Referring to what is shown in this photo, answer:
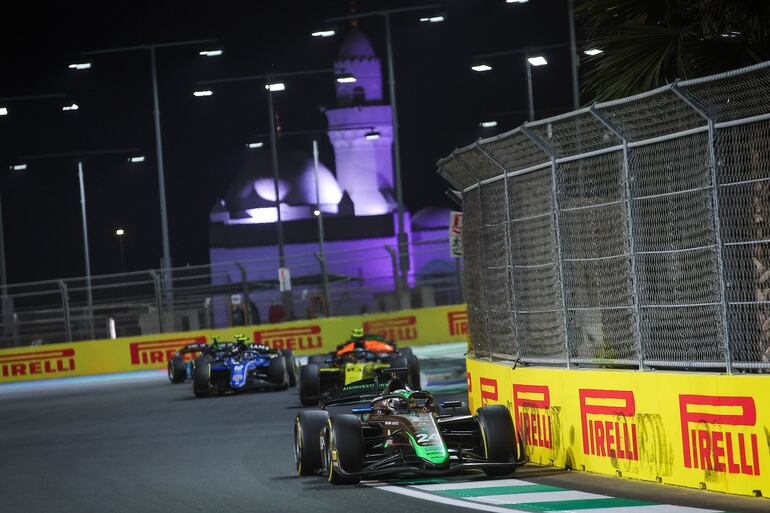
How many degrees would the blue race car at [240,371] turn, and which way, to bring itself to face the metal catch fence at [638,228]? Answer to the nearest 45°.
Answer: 0° — it already faces it

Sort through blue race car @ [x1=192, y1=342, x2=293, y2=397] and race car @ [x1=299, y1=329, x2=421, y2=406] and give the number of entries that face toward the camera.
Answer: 2

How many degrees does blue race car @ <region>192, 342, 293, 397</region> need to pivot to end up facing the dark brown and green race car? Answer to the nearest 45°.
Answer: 0° — it already faces it

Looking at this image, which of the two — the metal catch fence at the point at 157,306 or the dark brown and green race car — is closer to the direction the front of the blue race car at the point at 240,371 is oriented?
the dark brown and green race car

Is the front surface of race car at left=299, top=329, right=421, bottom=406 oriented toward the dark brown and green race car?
yes

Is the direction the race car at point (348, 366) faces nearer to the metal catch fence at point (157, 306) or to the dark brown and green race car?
the dark brown and green race car

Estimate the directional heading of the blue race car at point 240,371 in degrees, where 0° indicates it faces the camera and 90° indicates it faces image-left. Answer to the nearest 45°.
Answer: approximately 0°

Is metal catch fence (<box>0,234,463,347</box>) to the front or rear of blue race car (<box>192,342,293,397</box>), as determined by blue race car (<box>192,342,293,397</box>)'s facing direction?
to the rear
